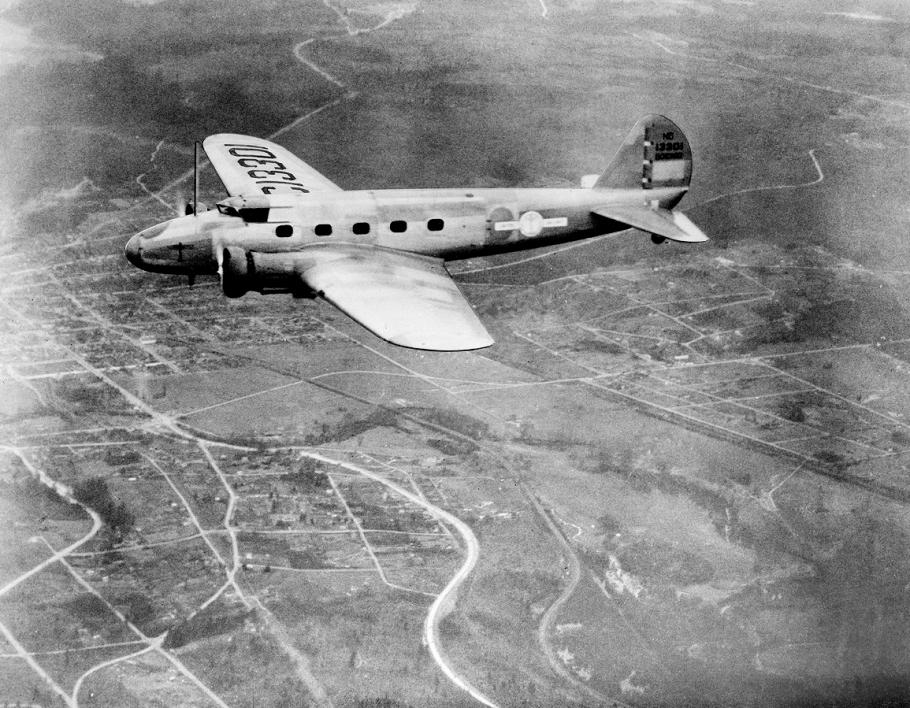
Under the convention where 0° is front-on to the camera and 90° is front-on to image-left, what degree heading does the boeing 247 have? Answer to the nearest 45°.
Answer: approximately 90°
